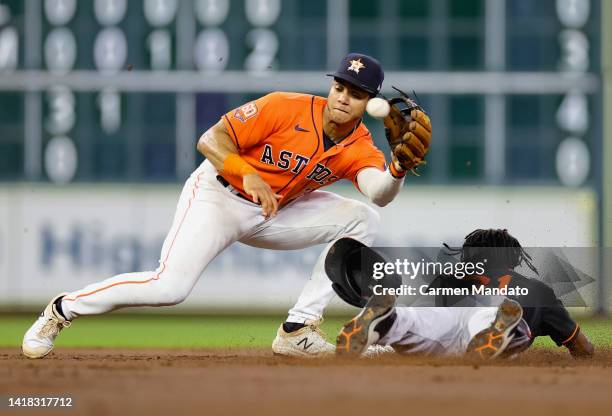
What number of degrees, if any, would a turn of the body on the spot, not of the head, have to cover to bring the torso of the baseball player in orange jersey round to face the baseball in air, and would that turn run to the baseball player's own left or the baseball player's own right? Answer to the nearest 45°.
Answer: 0° — they already face it

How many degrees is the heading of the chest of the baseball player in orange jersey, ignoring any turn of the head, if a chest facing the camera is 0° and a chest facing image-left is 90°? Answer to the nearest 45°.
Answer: approximately 315°
